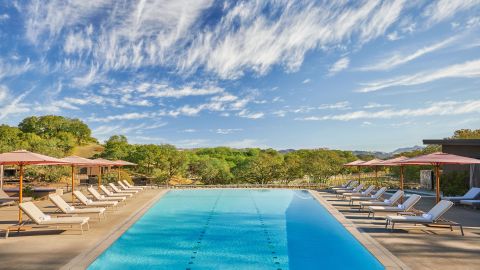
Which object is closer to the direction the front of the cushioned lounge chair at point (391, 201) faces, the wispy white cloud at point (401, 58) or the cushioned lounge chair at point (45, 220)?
the cushioned lounge chair

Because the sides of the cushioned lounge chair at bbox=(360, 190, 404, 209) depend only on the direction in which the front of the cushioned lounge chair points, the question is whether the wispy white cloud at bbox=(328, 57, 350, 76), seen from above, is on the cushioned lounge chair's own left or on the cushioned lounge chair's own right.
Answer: on the cushioned lounge chair's own right

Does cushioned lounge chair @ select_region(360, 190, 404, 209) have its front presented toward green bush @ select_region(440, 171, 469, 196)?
no

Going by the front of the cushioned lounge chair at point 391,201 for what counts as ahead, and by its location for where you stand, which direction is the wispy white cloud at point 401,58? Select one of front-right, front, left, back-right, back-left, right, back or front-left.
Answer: right

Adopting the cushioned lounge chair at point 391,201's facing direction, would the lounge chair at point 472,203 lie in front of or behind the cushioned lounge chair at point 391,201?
behind

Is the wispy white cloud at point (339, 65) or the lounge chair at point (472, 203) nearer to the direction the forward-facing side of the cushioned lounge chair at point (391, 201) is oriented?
the wispy white cloud

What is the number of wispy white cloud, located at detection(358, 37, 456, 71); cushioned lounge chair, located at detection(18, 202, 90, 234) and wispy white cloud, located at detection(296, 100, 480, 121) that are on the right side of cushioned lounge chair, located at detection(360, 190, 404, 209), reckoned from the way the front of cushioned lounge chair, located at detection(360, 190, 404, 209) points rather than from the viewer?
2

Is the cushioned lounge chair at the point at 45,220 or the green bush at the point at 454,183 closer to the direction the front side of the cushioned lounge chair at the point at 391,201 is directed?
the cushioned lounge chair

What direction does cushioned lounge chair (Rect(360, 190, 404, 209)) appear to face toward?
to the viewer's left

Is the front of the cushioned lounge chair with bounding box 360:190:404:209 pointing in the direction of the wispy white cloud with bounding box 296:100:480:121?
no

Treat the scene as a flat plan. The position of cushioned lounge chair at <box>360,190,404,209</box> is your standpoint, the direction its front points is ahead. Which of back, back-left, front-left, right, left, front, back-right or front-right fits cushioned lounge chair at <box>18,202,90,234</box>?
front-left
